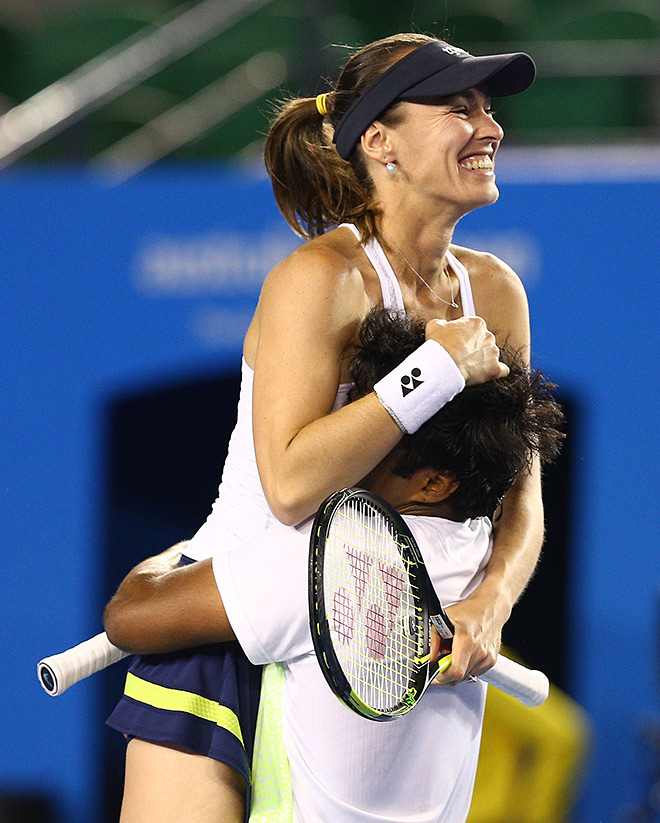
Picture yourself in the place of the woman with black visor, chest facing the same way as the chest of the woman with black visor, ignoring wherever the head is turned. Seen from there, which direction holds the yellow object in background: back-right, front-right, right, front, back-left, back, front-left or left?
back-left

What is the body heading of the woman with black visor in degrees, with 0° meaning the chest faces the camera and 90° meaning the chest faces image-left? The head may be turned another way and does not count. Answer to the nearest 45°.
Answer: approximately 315°
